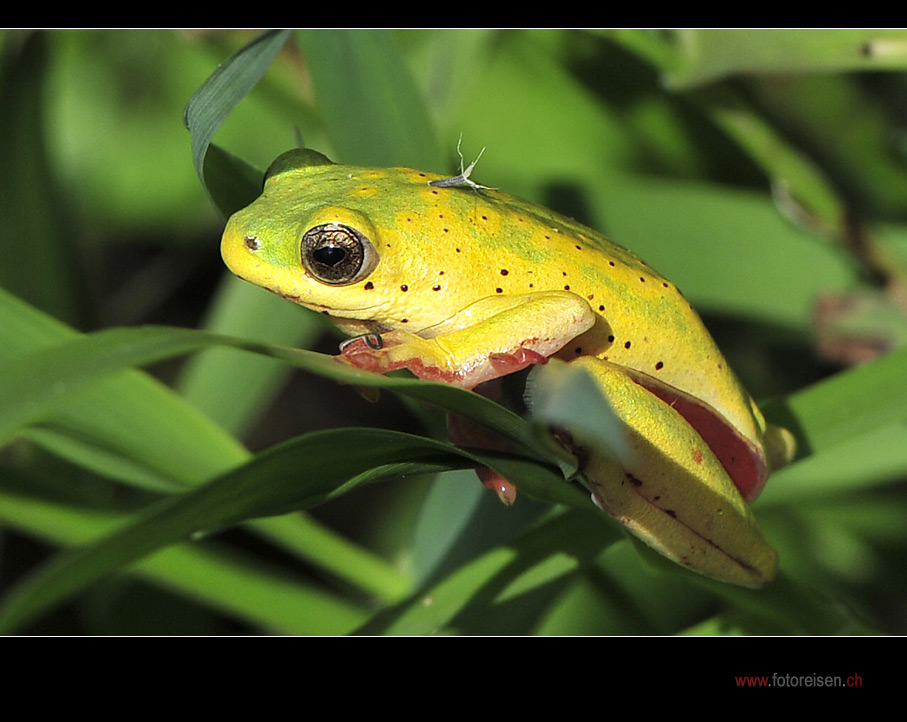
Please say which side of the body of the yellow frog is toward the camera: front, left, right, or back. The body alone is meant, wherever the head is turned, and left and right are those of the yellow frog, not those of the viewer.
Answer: left
